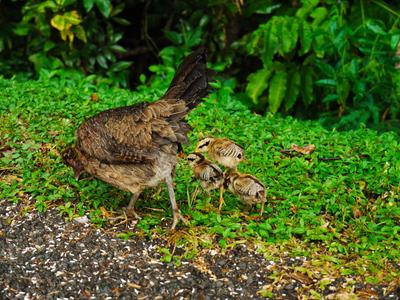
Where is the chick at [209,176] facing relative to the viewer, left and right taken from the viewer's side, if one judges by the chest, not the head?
facing to the left of the viewer

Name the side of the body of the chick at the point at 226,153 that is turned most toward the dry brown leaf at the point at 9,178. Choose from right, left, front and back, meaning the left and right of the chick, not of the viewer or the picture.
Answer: front

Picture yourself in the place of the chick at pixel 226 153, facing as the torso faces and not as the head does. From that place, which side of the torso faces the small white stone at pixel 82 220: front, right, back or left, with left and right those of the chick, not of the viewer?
front

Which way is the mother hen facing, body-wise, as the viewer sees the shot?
to the viewer's left

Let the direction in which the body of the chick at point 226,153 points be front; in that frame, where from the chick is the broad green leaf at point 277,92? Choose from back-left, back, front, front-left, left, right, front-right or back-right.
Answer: right

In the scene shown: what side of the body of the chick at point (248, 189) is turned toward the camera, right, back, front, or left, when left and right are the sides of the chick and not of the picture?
left

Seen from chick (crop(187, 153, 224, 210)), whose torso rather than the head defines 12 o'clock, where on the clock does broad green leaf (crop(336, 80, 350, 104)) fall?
The broad green leaf is roughly at 4 o'clock from the chick.

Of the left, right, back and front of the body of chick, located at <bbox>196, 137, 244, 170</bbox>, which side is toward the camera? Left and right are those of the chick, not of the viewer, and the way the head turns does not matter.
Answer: left
